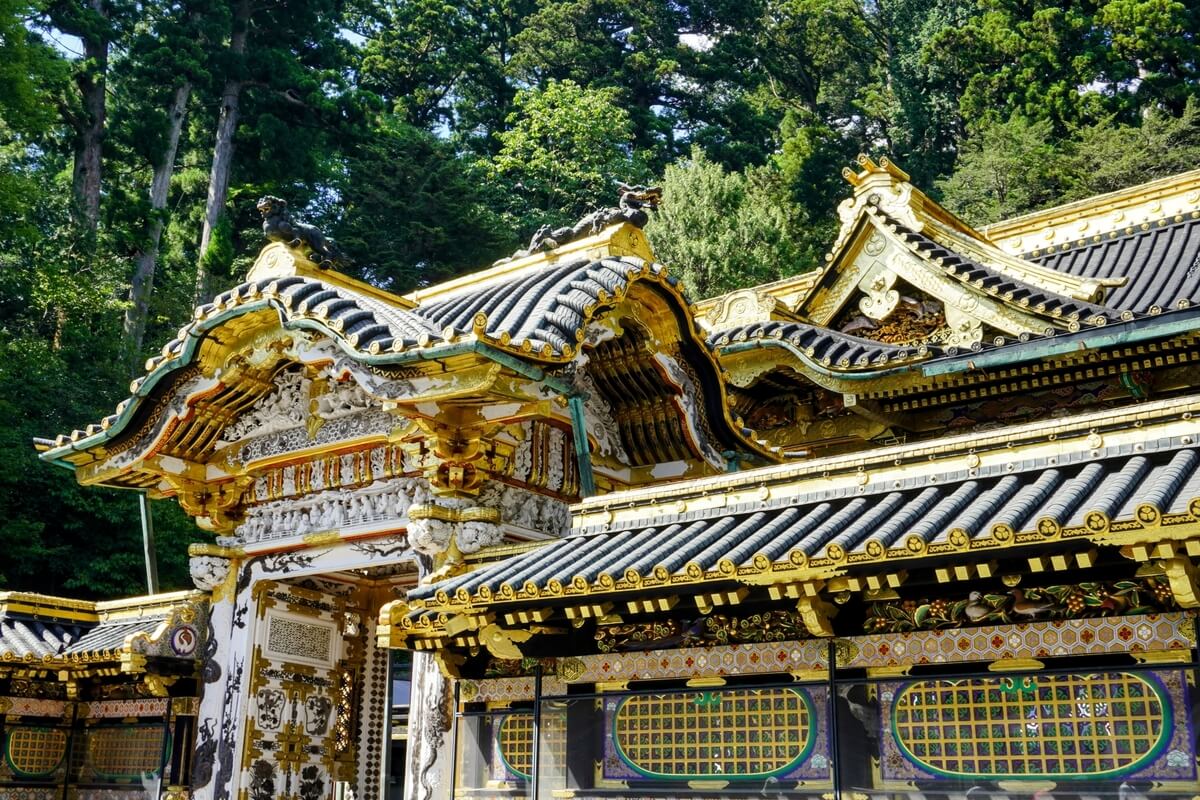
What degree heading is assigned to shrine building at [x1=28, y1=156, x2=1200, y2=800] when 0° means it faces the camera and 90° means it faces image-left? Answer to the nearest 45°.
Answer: approximately 45°
